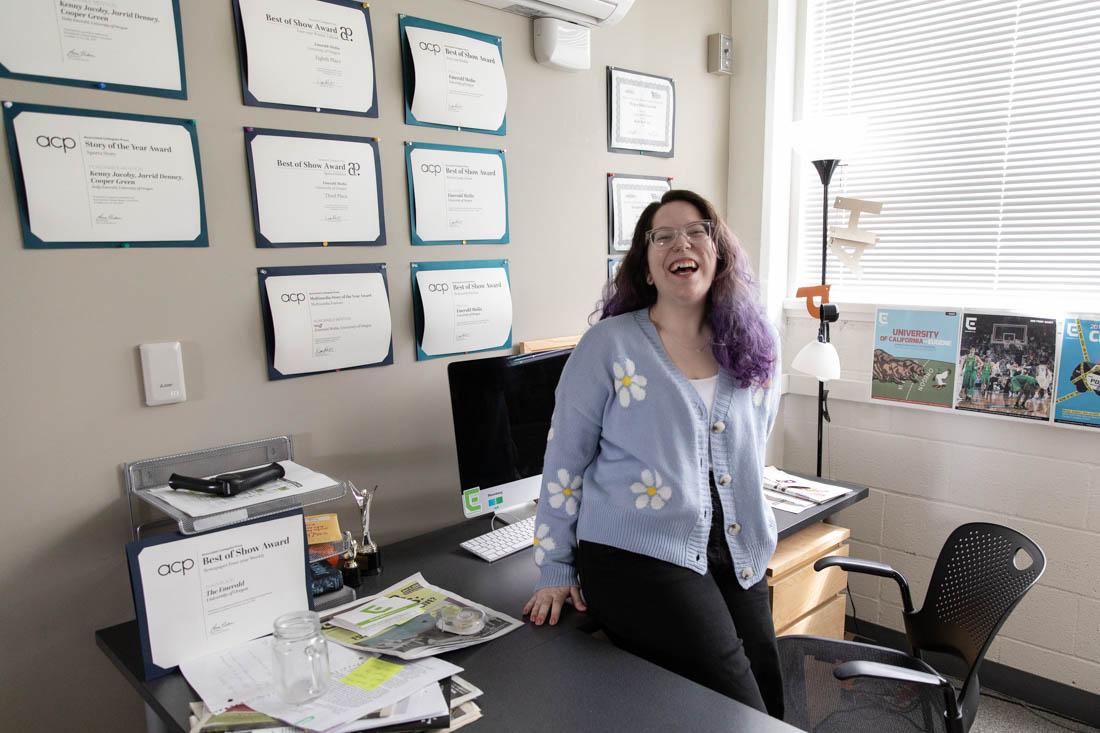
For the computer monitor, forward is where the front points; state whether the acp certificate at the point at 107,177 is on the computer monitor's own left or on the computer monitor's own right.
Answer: on the computer monitor's own right

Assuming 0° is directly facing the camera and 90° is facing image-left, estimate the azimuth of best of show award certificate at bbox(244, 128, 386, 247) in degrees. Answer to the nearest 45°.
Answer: approximately 315°

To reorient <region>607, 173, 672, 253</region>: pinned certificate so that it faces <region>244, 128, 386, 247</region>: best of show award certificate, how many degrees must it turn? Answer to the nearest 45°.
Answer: approximately 90° to its right

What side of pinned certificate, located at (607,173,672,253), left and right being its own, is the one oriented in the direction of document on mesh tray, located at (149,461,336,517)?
right

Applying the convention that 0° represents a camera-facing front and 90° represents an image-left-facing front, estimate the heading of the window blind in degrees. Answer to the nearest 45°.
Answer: approximately 45°

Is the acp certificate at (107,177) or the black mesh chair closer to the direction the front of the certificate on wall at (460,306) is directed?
the black mesh chair

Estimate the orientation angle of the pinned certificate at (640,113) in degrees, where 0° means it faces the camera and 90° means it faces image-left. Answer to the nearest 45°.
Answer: approximately 315°

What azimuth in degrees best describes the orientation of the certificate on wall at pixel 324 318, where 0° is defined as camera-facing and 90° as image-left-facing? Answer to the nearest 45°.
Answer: approximately 315°

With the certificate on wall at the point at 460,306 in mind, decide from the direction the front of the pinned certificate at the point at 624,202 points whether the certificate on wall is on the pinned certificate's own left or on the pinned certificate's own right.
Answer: on the pinned certificate's own right
